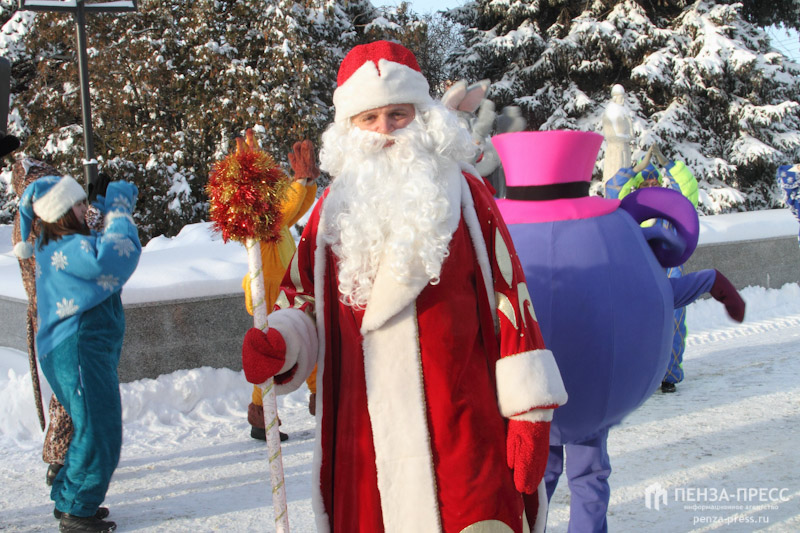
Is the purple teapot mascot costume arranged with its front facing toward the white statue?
yes

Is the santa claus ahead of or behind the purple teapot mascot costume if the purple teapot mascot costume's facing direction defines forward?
behind

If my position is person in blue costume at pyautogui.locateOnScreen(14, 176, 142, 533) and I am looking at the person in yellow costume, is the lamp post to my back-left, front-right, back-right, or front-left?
front-left

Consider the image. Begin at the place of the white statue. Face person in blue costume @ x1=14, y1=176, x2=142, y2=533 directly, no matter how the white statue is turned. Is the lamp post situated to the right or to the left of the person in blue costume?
right

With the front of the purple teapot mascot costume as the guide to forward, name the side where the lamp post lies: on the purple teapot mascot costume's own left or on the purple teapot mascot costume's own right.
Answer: on the purple teapot mascot costume's own left

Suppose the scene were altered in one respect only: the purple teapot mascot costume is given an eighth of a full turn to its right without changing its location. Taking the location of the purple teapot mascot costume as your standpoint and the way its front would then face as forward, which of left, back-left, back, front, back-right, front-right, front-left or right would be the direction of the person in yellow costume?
left

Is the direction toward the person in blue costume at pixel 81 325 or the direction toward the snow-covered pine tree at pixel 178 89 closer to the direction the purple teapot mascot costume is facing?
the snow-covered pine tree

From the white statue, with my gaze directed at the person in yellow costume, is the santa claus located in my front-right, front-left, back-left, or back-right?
front-left

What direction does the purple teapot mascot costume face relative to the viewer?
away from the camera

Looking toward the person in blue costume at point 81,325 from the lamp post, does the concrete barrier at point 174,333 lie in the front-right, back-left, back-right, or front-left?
front-left
